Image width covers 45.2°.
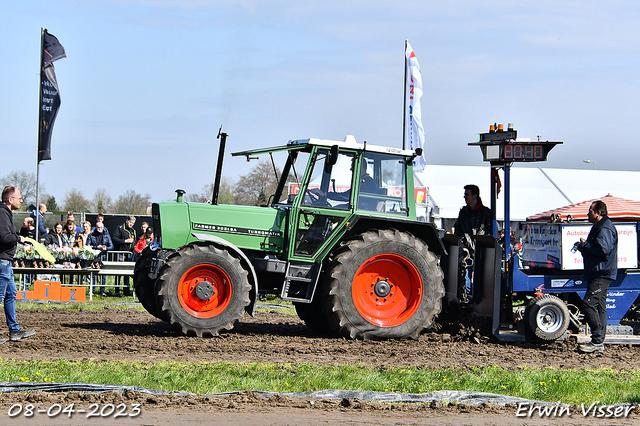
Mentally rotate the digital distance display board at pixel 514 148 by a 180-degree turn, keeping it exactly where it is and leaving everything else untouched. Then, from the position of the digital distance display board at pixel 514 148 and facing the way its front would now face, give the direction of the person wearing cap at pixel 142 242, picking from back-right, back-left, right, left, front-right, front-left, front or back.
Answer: front-left

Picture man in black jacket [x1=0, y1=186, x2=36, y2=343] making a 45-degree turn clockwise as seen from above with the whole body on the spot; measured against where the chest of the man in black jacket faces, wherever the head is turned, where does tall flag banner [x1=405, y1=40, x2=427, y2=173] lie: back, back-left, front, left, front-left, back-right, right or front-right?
left

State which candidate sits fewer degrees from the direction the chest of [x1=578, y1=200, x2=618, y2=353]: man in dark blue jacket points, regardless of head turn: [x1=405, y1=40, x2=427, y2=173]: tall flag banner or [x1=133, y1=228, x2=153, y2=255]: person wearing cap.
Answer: the person wearing cap

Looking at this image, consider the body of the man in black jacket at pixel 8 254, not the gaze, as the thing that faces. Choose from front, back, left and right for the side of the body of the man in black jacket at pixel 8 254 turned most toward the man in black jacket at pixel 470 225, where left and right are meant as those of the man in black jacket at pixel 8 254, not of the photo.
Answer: front

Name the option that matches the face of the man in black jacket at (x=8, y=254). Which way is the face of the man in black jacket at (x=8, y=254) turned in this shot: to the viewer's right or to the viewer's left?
to the viewer's right

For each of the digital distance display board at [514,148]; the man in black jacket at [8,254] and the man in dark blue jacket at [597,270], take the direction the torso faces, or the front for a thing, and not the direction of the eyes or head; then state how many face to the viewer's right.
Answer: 1

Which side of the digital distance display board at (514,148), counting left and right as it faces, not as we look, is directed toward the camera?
front

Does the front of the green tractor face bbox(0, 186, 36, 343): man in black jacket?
yes

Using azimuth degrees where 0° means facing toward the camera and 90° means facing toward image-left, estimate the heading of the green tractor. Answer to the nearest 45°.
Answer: approximately 90°

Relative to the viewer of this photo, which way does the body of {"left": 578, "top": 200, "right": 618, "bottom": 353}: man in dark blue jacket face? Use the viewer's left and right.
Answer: facing to the left of the viewer

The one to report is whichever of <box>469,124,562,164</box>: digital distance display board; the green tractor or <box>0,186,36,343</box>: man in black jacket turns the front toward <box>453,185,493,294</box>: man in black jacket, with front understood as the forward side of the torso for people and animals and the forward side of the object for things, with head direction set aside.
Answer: <box>0,186,36,343</box>: man in black jacket

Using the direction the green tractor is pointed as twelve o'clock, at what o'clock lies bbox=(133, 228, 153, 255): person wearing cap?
The person wearing cap is roughly at 2 o'clock from the green tractor.

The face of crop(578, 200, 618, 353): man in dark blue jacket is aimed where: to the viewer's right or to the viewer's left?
to the viewer's left

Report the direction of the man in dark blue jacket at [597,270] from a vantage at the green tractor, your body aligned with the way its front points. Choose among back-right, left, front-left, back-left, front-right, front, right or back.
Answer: back

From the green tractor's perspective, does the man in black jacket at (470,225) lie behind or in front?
behind

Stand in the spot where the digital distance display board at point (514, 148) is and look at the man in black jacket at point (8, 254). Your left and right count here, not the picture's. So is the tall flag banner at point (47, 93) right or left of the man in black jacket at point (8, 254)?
right

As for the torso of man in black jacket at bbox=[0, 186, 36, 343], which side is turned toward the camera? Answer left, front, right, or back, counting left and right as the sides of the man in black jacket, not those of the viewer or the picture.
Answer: right
